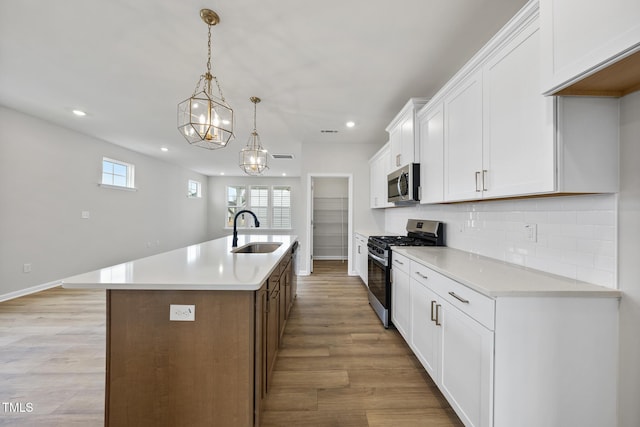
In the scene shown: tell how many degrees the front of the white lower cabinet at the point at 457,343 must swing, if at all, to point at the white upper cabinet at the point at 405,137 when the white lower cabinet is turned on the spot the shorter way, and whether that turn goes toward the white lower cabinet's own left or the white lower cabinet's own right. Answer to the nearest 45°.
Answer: approximately 135° to the white lower cabinet's own right

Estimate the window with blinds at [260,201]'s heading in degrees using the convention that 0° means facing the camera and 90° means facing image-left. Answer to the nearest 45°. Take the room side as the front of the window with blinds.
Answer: approximately 0°

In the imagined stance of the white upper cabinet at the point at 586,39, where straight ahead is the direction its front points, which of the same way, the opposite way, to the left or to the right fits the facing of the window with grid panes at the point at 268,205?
to the left

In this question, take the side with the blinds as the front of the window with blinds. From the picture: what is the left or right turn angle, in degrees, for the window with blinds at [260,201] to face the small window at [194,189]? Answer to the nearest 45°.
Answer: approximately 90° to its right

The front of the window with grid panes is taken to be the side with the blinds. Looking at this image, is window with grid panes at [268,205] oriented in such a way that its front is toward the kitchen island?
yes

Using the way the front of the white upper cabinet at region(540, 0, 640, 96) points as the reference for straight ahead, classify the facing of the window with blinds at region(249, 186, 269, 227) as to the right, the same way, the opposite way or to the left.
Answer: to the left
